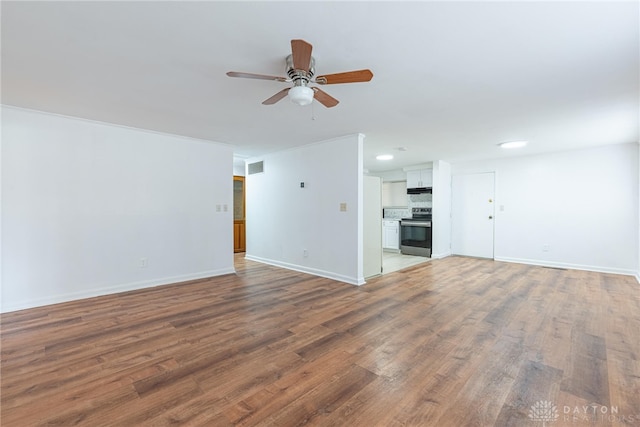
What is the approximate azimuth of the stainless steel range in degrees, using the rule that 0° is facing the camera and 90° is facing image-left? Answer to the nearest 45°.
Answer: approximately 45°

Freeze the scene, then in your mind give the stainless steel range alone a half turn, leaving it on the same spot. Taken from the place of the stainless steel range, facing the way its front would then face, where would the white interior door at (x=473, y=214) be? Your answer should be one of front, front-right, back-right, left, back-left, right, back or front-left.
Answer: front-right

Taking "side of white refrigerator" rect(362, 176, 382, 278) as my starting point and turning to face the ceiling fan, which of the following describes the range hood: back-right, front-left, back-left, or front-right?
back-left

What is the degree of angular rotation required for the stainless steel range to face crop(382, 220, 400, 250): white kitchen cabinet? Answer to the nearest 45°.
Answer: approximately 90° to its right

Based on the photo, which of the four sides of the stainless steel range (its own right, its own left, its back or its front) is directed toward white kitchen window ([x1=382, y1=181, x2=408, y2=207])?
right

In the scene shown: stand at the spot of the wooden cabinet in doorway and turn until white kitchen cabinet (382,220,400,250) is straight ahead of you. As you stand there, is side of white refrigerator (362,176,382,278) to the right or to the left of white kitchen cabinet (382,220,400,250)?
right
